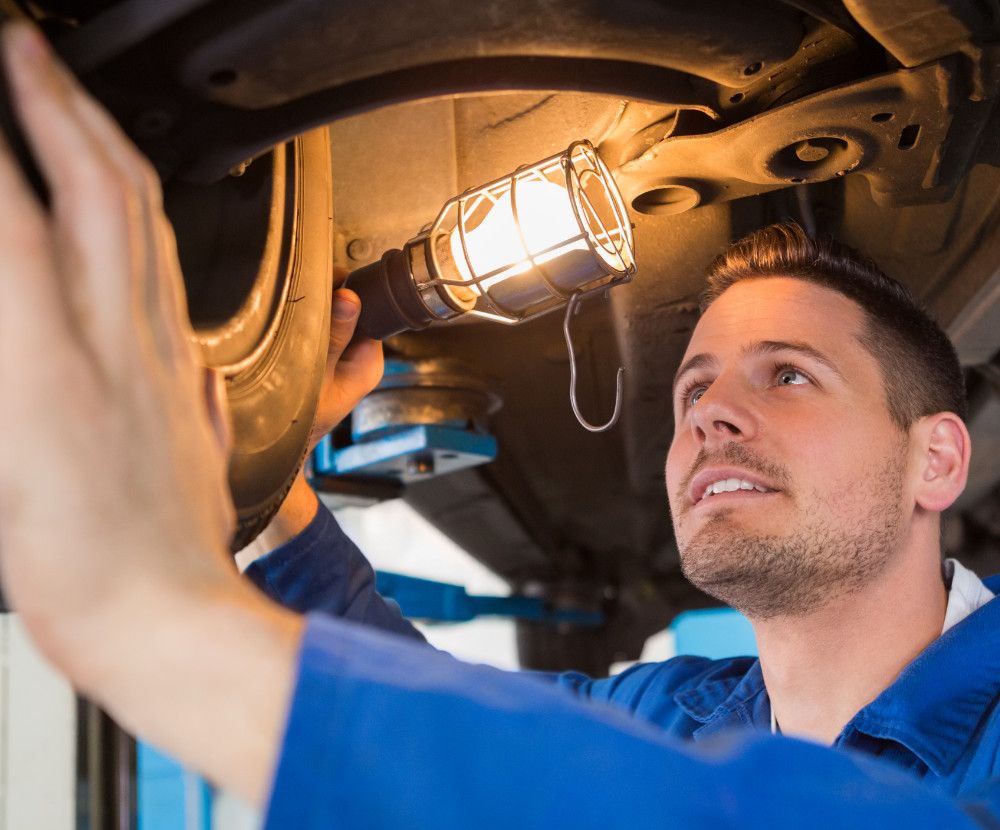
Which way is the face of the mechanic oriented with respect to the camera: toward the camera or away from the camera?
toward the camera

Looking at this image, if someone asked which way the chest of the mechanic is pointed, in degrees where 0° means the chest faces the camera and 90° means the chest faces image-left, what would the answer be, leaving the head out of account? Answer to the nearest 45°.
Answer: approximately 45°
